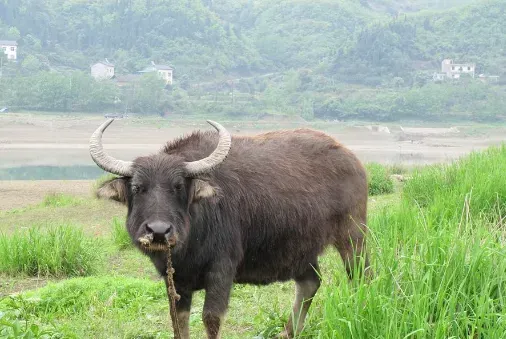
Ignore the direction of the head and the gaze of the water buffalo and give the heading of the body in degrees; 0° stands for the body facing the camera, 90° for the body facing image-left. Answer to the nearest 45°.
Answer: approximately 45°
